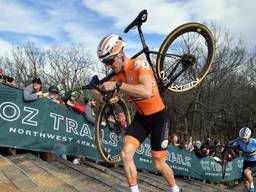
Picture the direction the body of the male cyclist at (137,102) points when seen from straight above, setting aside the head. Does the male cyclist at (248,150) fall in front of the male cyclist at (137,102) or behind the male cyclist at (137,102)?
behind

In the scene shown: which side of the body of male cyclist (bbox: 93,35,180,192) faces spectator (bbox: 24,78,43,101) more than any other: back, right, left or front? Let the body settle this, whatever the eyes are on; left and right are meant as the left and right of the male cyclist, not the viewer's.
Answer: right

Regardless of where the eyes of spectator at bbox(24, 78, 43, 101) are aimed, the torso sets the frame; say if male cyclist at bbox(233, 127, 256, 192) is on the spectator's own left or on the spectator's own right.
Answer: on the spectator's own left
